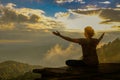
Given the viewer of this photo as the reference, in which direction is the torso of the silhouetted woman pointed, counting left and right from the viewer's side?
facing away from the viewer and to the left of the viewer
